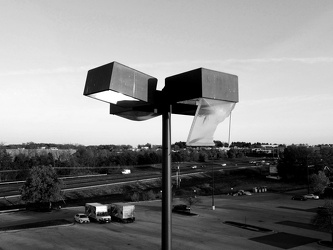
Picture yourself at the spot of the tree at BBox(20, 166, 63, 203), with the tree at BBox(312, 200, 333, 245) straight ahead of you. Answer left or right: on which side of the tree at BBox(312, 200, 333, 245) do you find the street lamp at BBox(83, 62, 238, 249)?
right

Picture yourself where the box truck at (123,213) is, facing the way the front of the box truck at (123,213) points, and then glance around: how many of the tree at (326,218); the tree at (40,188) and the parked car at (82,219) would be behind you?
1

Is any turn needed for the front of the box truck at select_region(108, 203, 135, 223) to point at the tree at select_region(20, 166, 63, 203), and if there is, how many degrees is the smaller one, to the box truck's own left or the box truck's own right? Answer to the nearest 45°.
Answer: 0° — it already faces it

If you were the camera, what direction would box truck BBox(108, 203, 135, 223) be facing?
facing away from the viewer and to the left of the viewer

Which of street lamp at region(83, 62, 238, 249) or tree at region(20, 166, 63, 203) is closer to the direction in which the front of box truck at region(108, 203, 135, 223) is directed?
the tree
